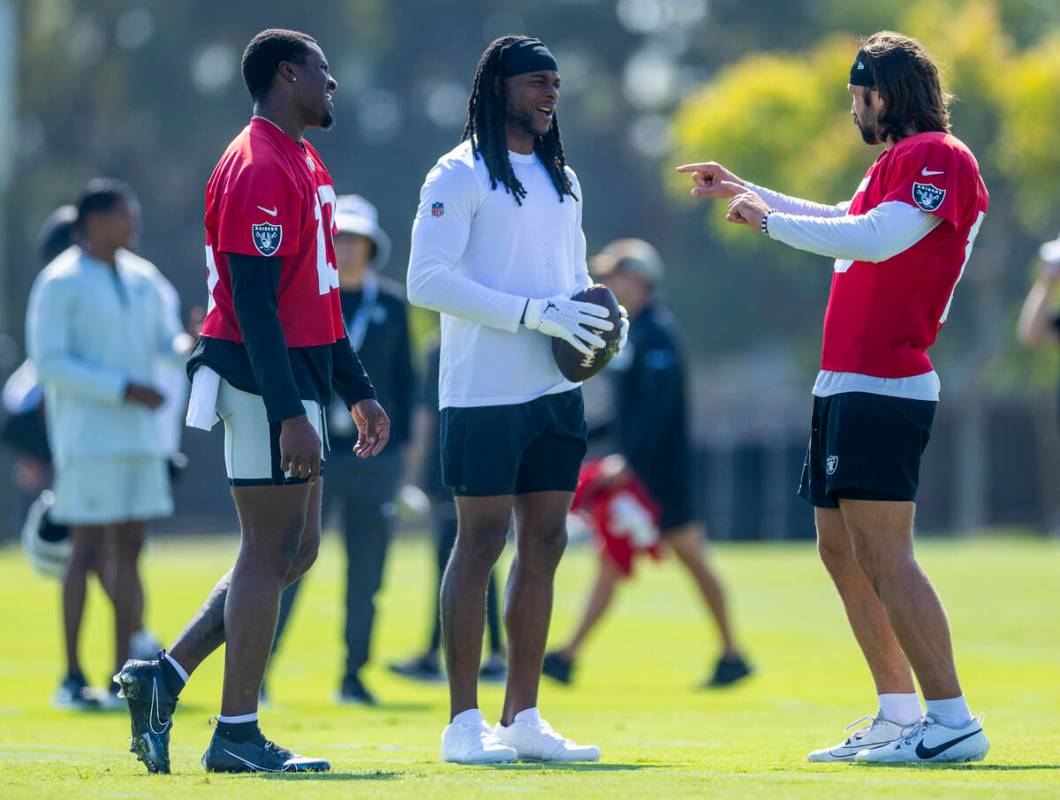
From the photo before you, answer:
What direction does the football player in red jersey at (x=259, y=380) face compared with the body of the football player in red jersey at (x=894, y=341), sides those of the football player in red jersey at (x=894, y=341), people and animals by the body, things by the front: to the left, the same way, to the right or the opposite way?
the opposite way

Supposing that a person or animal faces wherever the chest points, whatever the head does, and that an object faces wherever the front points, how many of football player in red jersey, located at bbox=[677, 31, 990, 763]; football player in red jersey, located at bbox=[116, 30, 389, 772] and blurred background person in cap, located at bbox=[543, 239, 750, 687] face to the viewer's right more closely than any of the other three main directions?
1

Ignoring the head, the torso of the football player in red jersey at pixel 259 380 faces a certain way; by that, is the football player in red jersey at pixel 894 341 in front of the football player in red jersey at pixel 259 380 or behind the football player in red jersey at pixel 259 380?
in front

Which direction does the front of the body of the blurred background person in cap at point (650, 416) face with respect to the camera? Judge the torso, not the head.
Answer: to the viewer's left

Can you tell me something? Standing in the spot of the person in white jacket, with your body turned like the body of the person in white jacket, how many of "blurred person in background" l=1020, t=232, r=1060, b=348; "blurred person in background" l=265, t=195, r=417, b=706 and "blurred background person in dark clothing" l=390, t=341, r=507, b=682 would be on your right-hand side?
0

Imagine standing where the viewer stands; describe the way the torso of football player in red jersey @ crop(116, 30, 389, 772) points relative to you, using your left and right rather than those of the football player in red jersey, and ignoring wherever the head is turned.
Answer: facing to the right of the viewer

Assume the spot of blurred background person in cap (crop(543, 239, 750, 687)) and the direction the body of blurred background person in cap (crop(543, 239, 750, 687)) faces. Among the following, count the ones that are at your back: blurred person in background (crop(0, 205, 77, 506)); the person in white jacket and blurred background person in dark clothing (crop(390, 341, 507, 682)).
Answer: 0

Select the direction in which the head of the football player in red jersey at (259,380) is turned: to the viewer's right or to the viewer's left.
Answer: to the viewer's right

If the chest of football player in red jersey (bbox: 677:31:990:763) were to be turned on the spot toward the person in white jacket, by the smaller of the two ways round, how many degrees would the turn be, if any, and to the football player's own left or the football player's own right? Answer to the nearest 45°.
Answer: approximately 45° to the football player's own right

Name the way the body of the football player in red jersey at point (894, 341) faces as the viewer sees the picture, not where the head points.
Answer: to the viewer's left

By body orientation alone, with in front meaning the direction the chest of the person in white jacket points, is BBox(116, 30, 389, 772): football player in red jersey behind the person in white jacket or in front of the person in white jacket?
in front

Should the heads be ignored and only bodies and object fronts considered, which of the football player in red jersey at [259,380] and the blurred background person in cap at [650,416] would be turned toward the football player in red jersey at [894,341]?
the football player in red jersey at [259,380]
